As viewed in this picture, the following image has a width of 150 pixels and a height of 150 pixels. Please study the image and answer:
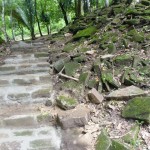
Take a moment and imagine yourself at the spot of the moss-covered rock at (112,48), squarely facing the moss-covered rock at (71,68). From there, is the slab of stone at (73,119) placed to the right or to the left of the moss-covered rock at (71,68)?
left

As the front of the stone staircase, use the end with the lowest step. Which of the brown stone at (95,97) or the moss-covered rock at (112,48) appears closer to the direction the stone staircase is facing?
the brown stone

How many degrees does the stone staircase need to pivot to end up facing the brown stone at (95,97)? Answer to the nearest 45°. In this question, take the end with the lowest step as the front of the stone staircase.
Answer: approximately 90° to its left

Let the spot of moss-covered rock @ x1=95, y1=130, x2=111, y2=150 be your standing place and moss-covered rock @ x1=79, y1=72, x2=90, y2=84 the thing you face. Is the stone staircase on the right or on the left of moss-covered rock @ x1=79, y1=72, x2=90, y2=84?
left

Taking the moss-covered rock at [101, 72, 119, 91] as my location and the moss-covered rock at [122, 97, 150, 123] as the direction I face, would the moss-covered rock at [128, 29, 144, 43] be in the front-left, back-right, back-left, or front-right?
back-left

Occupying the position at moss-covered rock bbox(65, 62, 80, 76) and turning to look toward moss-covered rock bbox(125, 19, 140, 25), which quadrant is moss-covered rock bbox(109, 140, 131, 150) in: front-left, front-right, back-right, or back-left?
back-right

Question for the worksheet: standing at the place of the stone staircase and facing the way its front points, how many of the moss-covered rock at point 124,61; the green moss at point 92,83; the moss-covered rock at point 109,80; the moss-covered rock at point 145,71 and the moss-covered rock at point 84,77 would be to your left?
5

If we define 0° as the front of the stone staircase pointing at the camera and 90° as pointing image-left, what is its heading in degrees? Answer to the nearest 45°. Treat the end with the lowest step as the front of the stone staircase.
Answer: approximately 0°

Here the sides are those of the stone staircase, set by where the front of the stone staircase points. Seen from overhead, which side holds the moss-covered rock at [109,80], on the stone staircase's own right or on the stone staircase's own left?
on the stone staircase's own left

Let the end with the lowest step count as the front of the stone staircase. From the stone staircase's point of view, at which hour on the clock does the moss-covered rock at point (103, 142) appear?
The moss-covered rock is roughly at 11 o'clock from the stone staircase.
